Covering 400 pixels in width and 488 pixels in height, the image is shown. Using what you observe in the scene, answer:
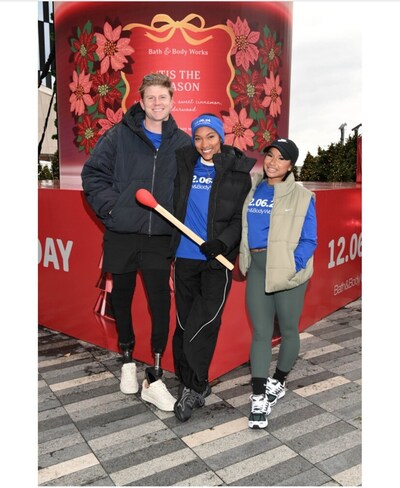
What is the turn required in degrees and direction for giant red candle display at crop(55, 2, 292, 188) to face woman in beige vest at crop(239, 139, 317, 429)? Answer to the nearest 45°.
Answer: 0° — it already faces them

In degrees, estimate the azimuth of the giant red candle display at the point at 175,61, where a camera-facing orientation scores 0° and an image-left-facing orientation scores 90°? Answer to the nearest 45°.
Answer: approximately 0°
